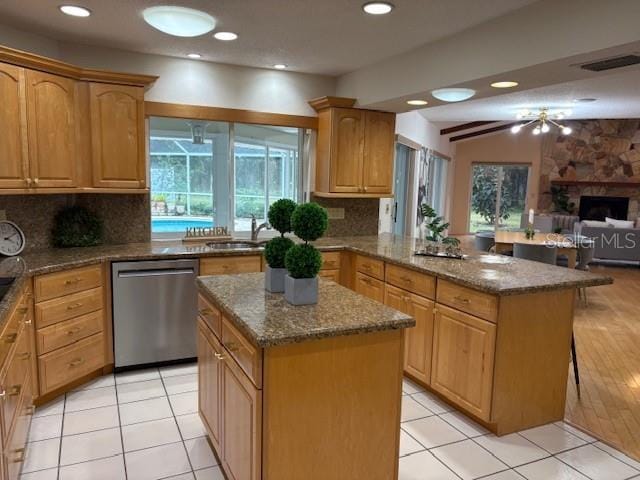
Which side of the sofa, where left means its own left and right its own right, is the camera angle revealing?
back

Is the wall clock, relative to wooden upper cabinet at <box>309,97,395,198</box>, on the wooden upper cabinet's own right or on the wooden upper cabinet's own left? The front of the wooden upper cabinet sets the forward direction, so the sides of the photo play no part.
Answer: on the wooden upper cabinet's own right

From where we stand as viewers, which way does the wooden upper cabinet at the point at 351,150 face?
facing the viewer and to the right of the viewer

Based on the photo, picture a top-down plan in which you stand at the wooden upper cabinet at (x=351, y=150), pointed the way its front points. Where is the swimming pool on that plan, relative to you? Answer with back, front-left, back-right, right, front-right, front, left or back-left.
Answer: back-right

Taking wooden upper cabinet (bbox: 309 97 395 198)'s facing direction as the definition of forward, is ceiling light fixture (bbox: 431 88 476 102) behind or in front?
in front

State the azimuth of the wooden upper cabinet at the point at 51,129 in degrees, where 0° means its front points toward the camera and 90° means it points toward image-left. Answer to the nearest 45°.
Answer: approximately 315°

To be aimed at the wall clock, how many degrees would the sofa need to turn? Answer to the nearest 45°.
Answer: approximately 135° to its left

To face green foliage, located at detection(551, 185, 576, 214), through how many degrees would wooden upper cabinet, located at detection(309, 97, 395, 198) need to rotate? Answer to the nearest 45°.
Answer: approximately 90° to its left

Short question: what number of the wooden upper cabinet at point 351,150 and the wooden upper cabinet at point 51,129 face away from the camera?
0

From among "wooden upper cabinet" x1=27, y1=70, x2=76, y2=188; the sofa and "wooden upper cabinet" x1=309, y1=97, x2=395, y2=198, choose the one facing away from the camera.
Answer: the sofa

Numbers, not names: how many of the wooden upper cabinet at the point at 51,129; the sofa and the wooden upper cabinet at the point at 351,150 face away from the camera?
1

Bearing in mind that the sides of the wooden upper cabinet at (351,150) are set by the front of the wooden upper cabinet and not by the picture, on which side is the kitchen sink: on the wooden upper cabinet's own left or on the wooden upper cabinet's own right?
on the wooden upper cabinet's own right

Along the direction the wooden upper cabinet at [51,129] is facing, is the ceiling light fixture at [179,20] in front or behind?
in front

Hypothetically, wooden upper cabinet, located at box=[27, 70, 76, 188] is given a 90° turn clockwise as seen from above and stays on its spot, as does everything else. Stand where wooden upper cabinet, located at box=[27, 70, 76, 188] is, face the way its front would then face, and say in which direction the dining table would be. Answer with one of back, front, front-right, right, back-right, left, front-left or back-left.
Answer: back-left
